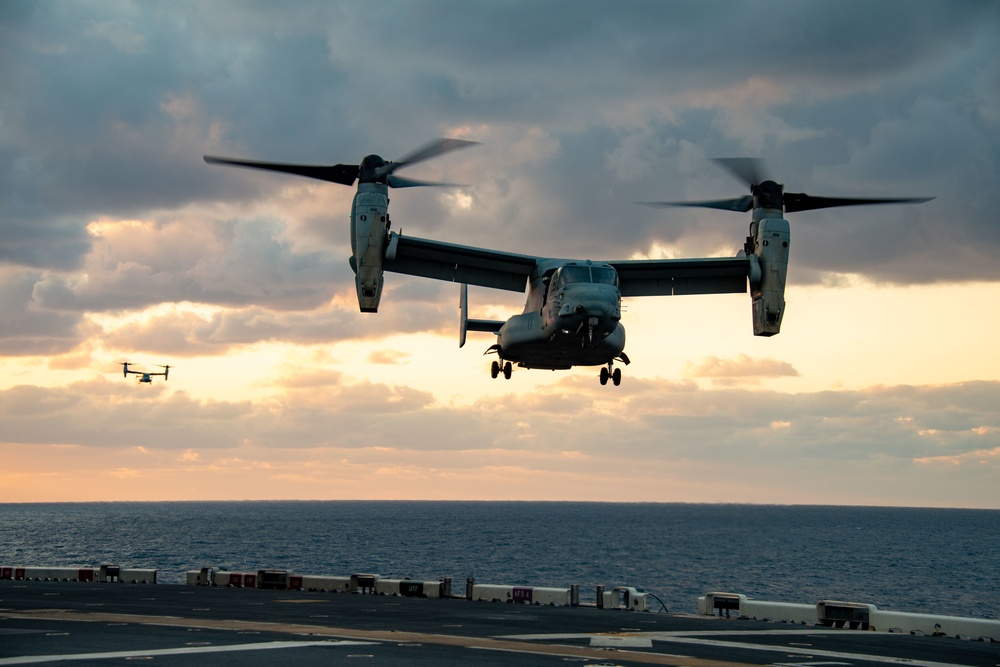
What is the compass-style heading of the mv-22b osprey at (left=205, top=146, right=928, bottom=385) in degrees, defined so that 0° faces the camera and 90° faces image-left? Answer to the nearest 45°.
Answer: approximately 0°
